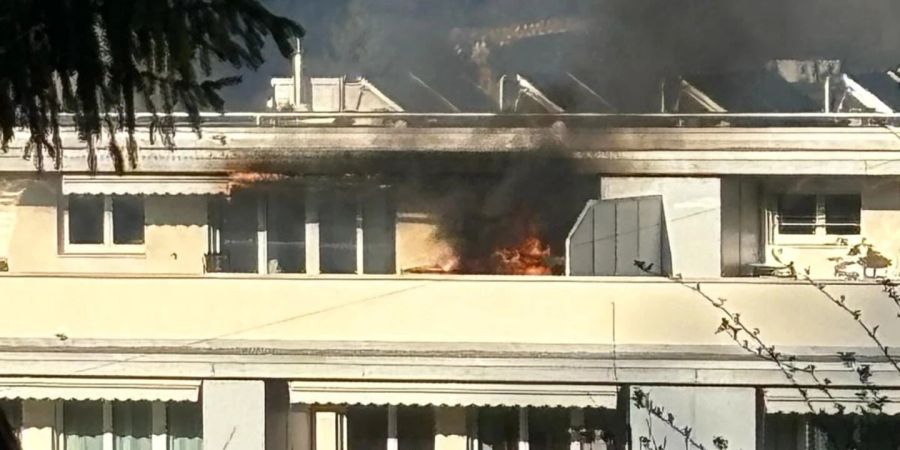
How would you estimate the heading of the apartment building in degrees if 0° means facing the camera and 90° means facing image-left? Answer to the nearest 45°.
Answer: approximately 0°

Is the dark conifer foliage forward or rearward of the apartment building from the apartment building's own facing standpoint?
forward
